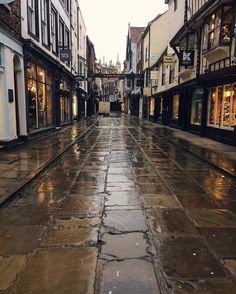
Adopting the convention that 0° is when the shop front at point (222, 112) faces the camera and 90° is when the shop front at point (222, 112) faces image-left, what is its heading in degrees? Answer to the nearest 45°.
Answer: approximately 45°

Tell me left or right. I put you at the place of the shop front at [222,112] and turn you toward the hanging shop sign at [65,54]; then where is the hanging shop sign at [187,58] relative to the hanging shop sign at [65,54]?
right

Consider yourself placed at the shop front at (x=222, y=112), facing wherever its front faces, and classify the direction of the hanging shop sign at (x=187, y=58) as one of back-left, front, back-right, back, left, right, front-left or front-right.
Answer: right

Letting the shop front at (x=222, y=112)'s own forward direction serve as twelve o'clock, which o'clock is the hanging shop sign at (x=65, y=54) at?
The hanging shop sign is roughly at 2 o'clock from the shop front.
